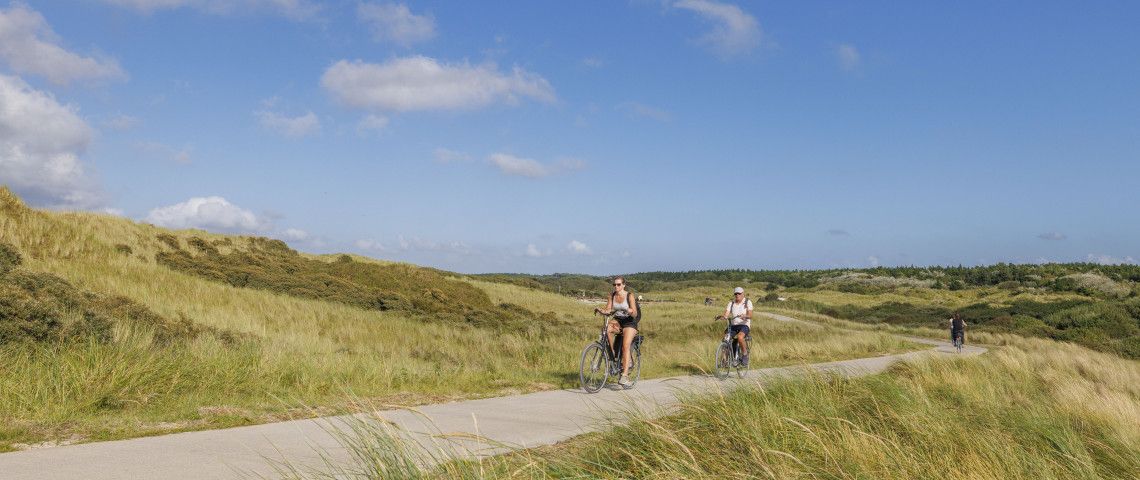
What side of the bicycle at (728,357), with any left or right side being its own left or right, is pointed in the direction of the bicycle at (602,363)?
front

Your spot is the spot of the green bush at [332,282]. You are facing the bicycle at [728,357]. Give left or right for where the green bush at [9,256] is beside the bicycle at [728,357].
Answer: right

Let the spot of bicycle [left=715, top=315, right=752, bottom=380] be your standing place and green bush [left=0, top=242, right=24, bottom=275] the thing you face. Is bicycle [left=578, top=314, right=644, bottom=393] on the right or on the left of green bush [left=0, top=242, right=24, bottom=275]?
left

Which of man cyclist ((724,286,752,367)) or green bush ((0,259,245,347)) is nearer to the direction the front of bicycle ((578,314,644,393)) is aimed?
the green bush

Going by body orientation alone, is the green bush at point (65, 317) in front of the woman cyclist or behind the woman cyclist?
in front

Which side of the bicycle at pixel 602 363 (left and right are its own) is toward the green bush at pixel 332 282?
right

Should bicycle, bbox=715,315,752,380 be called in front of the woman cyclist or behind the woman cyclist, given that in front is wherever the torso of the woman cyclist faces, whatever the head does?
behind

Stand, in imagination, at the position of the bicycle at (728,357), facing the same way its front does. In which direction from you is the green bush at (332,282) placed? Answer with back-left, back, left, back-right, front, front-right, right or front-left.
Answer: right

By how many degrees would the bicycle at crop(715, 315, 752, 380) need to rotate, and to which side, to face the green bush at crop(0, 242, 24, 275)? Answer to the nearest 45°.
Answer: approximately 45° to its right

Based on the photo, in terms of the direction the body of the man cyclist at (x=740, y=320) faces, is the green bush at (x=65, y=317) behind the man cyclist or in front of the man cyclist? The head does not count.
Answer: in front

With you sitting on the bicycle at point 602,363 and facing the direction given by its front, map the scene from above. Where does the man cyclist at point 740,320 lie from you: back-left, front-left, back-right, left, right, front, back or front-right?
back

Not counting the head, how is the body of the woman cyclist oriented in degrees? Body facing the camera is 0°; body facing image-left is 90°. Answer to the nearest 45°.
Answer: approximately 45°

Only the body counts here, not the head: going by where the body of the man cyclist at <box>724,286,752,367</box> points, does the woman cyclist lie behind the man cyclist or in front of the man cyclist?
in front

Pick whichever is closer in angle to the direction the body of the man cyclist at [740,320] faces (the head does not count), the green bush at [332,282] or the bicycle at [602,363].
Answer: the bicycle

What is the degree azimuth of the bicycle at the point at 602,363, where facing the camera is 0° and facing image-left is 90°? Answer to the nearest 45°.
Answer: approximately 45°
